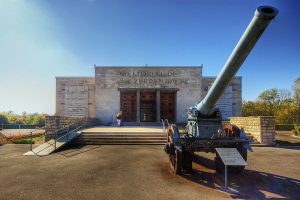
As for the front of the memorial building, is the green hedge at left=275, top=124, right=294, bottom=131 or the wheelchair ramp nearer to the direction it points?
the wheelchair ramp

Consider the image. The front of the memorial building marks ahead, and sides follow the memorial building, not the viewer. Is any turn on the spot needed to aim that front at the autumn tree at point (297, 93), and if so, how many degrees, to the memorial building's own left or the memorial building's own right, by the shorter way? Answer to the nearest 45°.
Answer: approximately 135° to the memorial building's own left

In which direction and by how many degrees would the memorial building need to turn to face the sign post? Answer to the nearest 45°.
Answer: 0° — it already faces it

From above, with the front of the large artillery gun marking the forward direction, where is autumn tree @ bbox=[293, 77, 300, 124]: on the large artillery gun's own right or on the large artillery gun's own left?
on the large artillery gun's own left

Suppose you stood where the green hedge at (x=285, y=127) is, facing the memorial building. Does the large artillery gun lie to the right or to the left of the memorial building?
left

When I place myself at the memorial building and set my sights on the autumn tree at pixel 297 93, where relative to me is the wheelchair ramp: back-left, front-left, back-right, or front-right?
back-right
